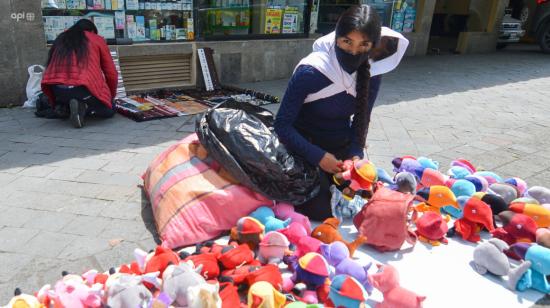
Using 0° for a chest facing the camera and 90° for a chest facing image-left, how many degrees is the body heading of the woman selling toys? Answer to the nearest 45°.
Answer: approximately 0°

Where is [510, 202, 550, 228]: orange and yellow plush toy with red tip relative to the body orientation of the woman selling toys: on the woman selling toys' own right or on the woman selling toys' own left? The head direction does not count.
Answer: on the woman selling toys' own left

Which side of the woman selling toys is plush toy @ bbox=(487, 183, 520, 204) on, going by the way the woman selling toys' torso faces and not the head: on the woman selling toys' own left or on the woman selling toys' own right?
on the woman selling toys' own left

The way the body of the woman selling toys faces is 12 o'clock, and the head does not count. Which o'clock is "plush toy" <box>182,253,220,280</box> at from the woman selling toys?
The plush toy is roughly at 1 o'clock from the woman selling toys.
